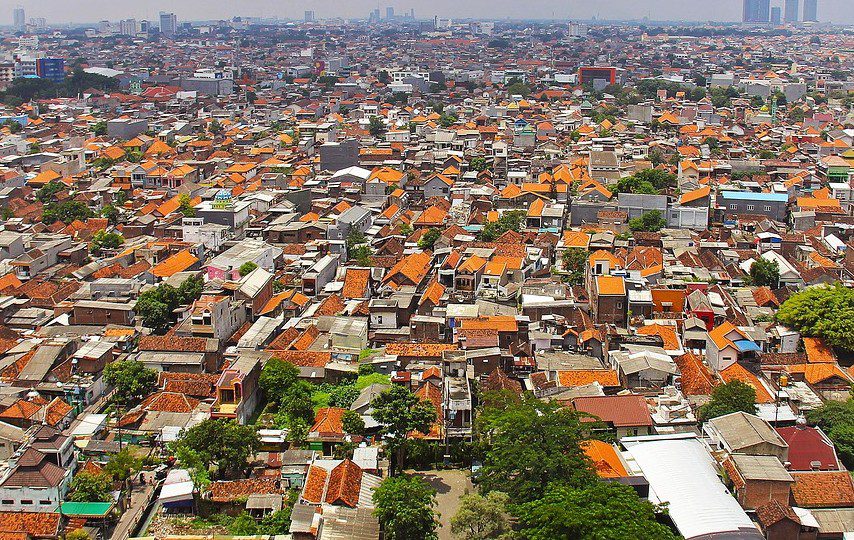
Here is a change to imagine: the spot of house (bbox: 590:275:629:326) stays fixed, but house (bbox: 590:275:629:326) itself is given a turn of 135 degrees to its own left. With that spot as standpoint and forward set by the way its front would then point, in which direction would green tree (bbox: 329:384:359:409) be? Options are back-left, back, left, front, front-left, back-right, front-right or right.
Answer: back

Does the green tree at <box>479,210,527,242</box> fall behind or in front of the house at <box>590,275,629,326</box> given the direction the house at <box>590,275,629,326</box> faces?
behind

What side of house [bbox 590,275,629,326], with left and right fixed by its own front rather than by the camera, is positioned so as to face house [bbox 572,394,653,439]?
front

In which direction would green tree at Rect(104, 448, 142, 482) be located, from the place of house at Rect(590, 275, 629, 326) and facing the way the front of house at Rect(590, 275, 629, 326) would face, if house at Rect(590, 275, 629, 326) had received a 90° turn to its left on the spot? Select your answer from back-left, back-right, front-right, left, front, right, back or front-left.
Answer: back-right

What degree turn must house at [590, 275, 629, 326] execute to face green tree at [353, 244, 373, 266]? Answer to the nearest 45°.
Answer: approximately 135° to its right

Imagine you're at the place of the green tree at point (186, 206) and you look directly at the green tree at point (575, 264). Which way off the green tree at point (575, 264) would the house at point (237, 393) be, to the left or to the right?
right

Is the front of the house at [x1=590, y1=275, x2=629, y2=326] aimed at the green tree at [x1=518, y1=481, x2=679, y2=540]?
yes

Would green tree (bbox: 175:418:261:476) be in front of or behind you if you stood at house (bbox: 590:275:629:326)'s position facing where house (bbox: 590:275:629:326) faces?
in front

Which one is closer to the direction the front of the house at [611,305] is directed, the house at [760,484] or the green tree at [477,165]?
the house

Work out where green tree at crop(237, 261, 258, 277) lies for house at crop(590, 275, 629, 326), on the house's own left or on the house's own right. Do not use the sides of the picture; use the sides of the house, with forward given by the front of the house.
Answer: on the house's own right

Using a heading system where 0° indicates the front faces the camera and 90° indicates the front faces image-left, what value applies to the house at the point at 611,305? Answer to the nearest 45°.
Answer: approximately 0°

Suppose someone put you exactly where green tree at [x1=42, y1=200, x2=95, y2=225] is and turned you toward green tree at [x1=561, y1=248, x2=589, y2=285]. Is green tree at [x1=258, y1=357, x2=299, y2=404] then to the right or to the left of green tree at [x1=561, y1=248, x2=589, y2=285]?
right

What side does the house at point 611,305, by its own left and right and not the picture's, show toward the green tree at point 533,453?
front

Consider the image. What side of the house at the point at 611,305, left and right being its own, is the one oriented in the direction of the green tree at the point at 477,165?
back
